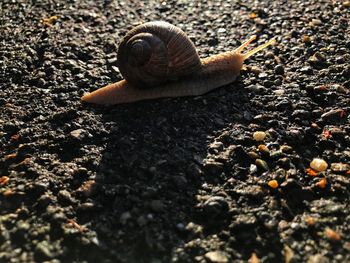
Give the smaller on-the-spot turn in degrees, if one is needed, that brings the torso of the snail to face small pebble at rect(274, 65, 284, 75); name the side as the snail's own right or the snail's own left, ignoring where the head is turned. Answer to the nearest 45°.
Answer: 0° — it already faces it

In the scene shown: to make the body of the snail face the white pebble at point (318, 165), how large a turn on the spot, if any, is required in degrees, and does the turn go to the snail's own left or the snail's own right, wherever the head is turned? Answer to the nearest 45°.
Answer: approximately 45° to the snail's own right

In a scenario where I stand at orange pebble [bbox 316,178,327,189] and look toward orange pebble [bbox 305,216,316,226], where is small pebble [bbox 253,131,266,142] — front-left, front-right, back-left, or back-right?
back-right

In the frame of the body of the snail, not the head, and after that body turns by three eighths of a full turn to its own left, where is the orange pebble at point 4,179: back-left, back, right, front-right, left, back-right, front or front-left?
left

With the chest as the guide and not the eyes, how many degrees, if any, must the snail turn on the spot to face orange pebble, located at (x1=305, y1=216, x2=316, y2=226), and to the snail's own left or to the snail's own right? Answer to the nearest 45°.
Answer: approximately 45° to the snail's own right

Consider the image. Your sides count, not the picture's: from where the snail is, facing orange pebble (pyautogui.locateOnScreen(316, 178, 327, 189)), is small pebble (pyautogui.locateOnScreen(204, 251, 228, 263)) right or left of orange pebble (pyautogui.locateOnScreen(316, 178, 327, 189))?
right

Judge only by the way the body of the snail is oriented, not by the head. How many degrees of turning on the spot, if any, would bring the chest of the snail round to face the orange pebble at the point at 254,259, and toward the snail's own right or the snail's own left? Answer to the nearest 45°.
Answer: approximately 90° to the snail's own right

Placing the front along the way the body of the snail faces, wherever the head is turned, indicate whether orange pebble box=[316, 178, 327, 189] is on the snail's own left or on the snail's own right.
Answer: on the snail's own right

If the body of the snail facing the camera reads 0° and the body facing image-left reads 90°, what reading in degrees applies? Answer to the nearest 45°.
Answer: approximately 270°
